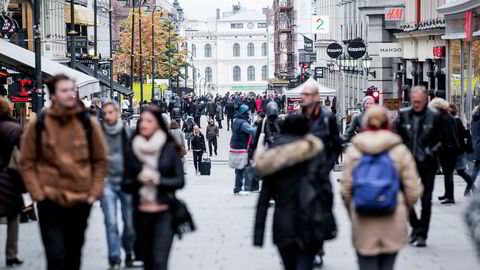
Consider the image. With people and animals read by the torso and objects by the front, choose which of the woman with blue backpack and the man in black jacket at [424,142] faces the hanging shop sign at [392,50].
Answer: the woman with blue backpack

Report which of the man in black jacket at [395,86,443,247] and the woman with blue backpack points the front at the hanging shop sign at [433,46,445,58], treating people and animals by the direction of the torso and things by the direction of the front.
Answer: the woman with blue backpack

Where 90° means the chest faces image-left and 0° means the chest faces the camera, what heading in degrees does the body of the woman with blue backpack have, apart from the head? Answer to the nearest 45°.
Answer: approximately 180°

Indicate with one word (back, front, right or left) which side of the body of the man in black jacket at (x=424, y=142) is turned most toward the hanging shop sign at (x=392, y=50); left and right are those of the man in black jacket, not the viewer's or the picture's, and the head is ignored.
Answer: back

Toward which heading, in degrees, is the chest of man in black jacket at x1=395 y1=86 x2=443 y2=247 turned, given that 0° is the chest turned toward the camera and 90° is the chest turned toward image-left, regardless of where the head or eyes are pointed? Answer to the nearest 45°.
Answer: approximately 0°

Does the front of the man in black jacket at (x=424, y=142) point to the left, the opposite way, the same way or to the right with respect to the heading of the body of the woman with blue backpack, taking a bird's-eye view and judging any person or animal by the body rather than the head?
the opposite way

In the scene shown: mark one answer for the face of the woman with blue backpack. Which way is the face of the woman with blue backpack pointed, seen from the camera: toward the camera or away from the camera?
away from the camera

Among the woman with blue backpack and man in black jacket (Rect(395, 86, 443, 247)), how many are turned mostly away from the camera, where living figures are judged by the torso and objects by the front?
1

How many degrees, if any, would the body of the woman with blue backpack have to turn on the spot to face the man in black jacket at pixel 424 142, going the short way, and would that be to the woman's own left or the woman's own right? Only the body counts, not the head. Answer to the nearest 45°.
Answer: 0° — they already face them

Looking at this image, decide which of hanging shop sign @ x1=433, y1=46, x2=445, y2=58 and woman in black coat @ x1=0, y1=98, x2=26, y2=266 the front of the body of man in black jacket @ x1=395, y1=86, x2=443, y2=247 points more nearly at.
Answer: the woman in black coat
